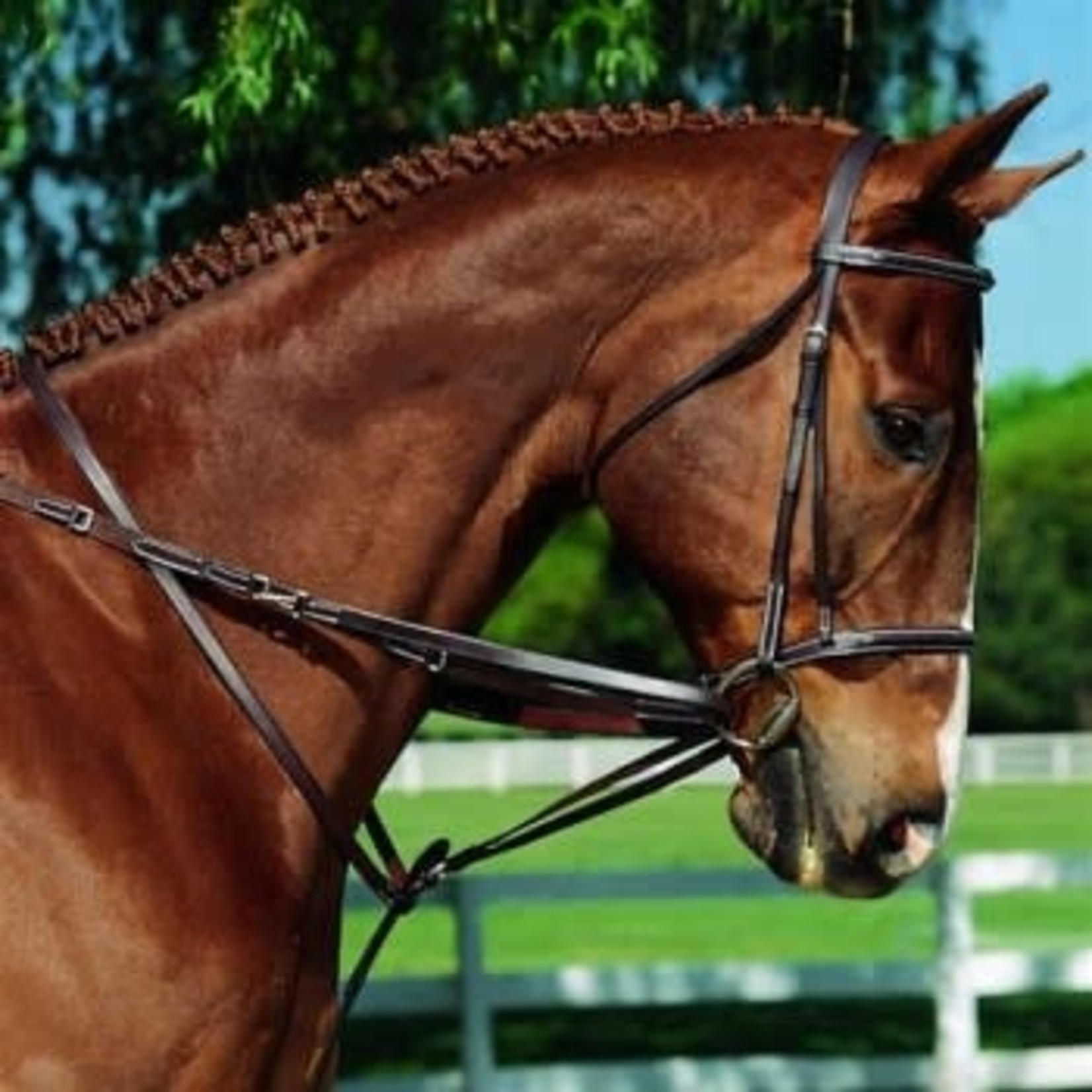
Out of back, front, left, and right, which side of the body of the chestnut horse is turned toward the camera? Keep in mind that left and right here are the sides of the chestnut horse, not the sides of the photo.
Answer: right
